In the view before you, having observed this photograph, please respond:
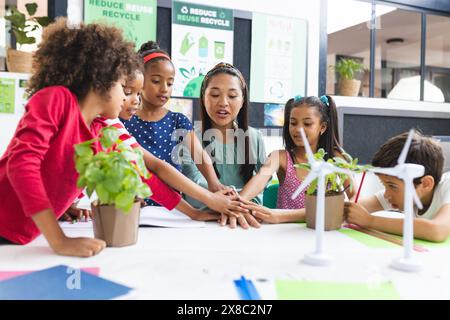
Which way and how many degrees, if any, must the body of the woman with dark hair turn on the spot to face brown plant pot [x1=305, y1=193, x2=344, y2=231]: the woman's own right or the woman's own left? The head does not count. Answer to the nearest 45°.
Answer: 0° — they already face it

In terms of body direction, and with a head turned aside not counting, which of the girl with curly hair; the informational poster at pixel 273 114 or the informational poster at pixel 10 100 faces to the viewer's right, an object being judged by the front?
the girl with curly hair

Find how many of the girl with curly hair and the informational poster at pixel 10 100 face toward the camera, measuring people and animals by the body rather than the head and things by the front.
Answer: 1

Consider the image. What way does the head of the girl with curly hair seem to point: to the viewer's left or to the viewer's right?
to the viewer's right

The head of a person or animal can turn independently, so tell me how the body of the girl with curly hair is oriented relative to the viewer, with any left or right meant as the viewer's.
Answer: facing to the right of the viewer
